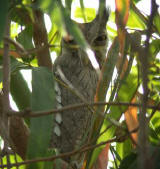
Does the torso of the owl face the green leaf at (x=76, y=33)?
yes

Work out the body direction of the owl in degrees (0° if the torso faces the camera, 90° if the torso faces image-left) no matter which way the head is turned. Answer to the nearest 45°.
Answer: approximately 0°
